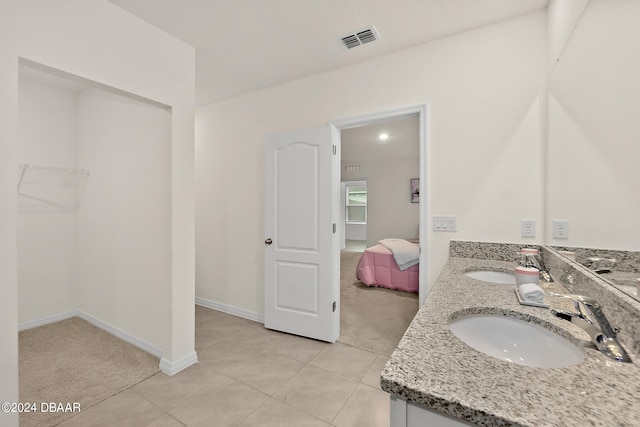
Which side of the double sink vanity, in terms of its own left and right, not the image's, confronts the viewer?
left

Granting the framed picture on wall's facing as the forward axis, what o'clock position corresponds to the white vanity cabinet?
The white vanity cabinet is roughly at 12 o'clock from the framed picture on wall.

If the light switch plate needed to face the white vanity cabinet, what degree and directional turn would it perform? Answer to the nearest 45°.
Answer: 0° — it already faces it

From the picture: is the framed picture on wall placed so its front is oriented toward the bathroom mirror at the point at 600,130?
yes

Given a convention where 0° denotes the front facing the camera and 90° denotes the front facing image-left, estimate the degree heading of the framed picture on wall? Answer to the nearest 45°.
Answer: approximately 0°

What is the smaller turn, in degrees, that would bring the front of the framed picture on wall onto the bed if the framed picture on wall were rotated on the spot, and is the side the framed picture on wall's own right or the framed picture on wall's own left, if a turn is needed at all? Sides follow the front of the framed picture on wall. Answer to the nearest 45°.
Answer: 0° — it already faces it

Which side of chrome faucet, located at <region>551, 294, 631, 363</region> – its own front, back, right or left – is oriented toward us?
left

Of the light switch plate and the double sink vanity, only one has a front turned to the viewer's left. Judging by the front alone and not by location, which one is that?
the double sink vanity

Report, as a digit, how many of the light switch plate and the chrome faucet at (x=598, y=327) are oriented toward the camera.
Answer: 1

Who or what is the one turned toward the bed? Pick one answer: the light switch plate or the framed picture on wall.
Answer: the framed picture on wall

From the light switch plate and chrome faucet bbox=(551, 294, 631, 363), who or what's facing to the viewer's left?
the chrome faucet
